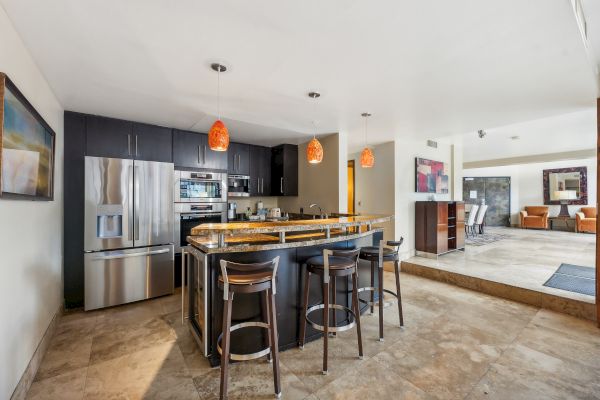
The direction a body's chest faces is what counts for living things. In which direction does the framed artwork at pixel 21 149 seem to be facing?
to the viewer's right

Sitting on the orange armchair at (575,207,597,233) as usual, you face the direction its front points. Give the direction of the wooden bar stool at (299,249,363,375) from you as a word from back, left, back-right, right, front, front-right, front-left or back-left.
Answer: front

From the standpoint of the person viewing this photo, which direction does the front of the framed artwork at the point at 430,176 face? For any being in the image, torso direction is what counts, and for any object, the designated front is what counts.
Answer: facing the viewer and to the right of the viewer

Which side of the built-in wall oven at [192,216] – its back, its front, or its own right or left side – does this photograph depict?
front

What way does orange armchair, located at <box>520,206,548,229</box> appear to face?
toward the camera

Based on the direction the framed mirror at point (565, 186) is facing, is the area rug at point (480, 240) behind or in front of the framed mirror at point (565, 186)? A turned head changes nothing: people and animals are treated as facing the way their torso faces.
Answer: in front

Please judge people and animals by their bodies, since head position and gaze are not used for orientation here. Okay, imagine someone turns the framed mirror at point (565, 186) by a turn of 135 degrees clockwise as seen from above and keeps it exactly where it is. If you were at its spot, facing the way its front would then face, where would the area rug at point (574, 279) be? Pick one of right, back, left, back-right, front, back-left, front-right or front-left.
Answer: back-left

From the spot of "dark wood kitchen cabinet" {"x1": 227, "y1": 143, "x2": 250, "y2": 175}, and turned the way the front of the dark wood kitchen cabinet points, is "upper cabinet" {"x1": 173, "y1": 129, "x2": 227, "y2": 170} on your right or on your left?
on your right

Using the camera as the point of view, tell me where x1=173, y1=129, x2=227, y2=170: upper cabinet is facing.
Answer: facing the viewer

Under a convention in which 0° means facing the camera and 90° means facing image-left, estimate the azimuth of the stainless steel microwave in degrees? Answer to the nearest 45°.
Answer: approximately 0°

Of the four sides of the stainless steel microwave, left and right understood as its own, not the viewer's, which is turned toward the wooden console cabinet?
left

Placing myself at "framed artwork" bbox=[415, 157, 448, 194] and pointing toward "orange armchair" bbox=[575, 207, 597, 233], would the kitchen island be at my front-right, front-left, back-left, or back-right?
back-right
